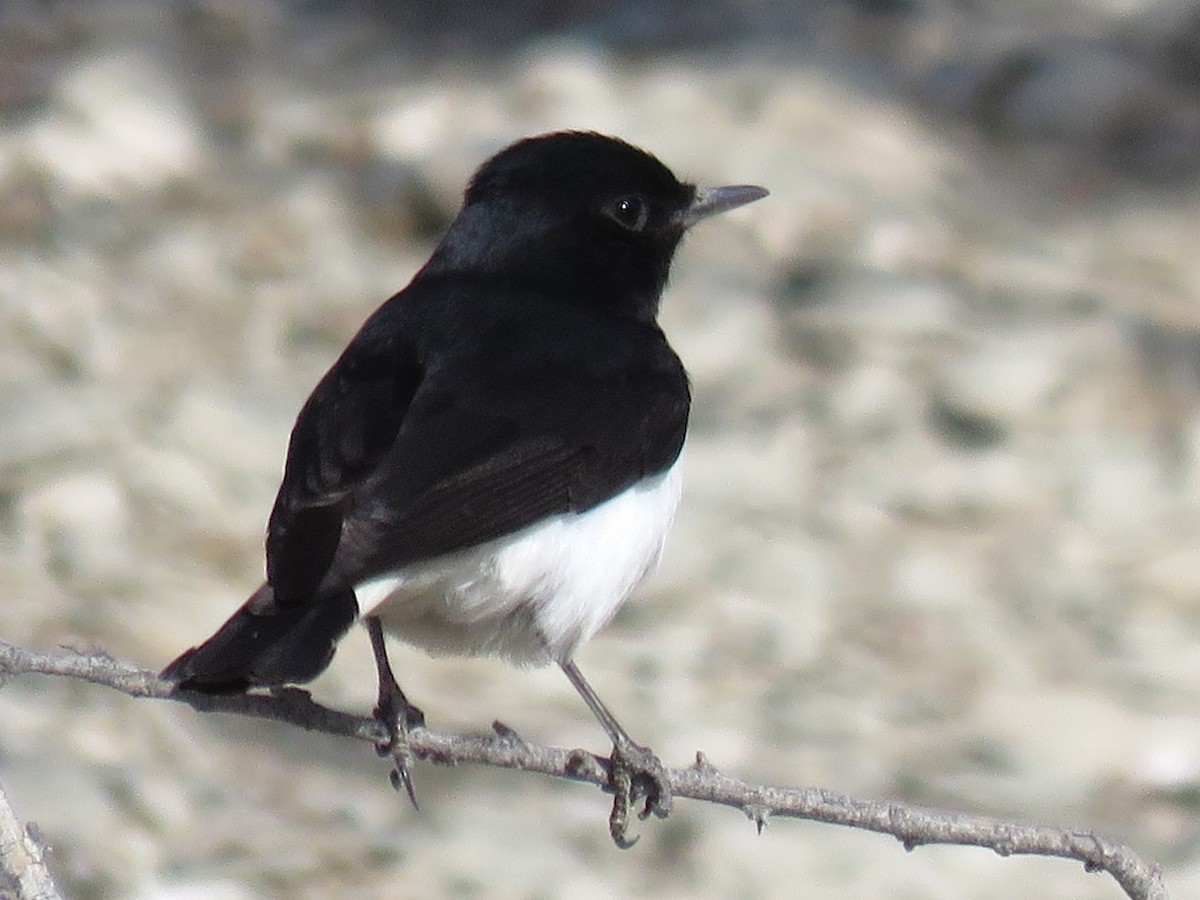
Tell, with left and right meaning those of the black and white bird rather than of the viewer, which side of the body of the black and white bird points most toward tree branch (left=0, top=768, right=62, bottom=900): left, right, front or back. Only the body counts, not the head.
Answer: back

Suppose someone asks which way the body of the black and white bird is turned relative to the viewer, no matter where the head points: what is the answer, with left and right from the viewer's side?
facing away from the viewer and to the right of the viewer
